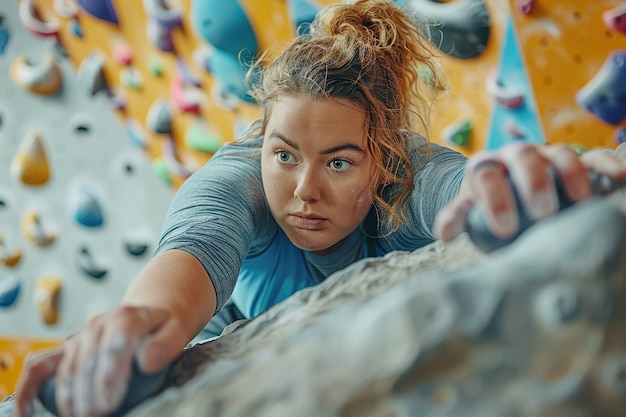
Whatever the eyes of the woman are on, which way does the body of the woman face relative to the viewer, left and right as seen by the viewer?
facing the viewer

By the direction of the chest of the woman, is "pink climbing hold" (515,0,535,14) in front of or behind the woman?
behind

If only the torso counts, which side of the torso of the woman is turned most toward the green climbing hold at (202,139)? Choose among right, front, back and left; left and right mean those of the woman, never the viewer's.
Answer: back

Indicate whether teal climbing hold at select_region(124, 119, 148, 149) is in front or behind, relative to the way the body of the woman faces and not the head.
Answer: behind

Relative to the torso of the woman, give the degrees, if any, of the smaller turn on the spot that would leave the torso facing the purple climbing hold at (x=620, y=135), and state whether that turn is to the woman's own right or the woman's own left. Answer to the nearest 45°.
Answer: approximately 135° to the woman's own left

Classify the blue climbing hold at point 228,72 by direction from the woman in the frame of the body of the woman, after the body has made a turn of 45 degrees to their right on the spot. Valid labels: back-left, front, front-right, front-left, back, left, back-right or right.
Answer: back-right

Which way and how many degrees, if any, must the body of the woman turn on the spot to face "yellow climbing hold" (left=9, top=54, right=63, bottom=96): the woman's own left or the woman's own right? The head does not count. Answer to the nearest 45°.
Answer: approximately 135° to the woman's own right

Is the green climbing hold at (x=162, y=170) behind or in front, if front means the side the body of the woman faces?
behind

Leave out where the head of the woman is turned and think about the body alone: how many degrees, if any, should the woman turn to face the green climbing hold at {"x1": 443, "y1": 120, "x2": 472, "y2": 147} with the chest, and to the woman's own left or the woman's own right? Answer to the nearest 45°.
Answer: approximately 135° to the woman's own left

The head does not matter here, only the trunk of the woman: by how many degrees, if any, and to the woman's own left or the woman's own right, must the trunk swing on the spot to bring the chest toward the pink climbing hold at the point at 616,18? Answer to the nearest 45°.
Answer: approximately 135° to the woman's own left

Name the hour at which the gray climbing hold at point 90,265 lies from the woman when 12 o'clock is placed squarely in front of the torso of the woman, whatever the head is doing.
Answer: The gray climbing hold is roughly at 5 o'clock from the woman.
